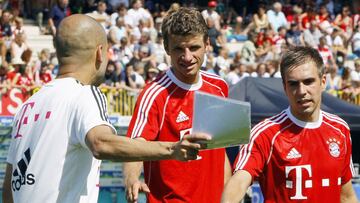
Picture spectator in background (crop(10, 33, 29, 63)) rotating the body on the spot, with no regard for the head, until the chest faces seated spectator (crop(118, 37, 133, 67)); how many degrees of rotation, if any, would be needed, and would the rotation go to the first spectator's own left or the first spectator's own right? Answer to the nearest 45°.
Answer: approximately 90° to the first spectator's own left

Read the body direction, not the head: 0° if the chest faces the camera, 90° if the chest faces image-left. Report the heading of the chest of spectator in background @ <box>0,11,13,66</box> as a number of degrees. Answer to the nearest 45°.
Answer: approximately 0°

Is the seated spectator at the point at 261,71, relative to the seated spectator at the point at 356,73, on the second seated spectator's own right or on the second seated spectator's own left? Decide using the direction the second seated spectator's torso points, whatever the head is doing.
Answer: on the second seated spectator's own right

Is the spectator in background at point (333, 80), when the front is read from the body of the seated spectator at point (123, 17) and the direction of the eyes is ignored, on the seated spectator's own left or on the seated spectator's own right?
on the seated spectator's own left

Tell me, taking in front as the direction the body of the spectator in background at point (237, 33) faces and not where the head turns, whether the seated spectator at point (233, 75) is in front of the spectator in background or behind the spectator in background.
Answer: in front

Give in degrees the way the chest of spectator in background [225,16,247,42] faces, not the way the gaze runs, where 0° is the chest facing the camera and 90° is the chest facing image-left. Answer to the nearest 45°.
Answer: approximately 0°

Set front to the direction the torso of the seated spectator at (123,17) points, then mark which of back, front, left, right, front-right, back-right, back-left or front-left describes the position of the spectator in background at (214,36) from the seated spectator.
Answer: left
